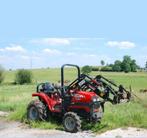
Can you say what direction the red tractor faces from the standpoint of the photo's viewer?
facing the viewer and to the right of the viewer
